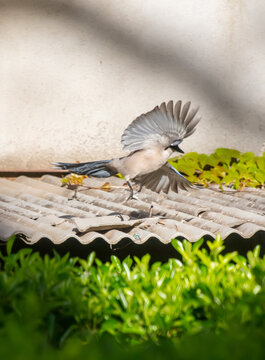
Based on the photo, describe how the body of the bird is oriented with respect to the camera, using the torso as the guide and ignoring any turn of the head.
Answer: to the viewer's right

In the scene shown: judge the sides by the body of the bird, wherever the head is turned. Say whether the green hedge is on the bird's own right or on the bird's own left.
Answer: on the bird's own right
